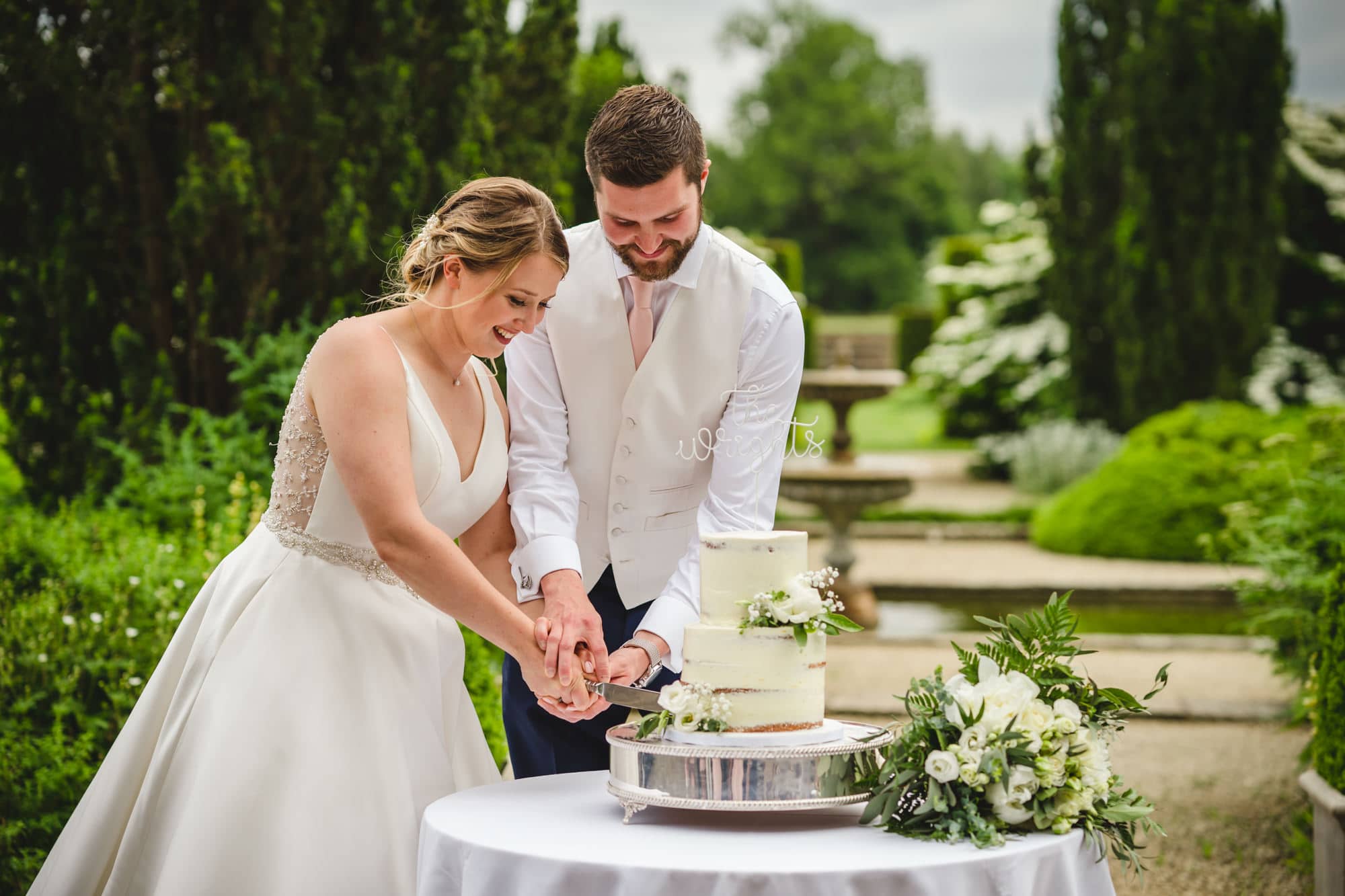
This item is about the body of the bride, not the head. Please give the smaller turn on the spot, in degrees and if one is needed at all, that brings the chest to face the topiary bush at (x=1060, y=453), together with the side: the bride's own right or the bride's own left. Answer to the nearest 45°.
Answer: approximately 90° to the bride's own left

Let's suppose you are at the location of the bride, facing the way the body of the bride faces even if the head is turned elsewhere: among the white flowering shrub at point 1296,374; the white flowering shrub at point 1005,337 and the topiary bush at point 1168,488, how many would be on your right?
0

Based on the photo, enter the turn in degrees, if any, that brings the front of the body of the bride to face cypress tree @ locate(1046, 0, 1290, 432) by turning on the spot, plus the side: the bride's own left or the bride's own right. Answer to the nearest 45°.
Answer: approximately 90° to the bride's own left

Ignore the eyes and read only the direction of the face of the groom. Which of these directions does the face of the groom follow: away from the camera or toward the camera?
toward the camera

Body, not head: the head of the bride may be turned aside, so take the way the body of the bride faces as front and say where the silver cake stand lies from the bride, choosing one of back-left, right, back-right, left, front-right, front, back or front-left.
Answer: front

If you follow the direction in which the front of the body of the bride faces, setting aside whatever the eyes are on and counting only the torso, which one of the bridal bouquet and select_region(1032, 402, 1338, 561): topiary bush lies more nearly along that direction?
the bridal bouquet

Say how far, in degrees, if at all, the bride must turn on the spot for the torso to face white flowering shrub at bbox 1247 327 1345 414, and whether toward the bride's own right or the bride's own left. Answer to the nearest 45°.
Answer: approximately 90° to the bride's own left

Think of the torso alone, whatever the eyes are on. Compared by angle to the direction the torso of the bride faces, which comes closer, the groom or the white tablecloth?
the white tablecloth

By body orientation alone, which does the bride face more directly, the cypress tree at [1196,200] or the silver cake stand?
the silver cake stand

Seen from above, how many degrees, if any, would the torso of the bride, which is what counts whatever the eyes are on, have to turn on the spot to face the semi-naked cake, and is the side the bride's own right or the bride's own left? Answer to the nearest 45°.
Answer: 0° — they already face it

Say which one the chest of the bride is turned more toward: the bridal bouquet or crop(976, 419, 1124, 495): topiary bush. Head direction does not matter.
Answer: the bridal bouquet

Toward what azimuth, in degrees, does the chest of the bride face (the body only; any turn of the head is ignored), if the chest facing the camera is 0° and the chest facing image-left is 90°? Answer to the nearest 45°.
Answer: approximately 315°

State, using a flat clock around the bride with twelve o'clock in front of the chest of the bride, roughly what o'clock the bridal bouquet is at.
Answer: The bridal bouquet is roughly at 12 o'clock from the bride.

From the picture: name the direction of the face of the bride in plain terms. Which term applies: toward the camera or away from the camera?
toward the camera

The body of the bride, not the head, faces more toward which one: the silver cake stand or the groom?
the silver cake stand
